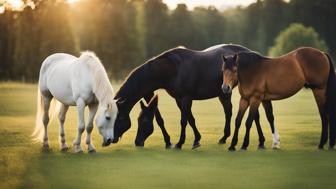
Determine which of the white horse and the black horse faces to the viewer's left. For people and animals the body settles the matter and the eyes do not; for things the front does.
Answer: the black horse

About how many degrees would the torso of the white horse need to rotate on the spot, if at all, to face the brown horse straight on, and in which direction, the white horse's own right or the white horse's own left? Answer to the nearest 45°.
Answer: approximately 45° to the white horse's own left

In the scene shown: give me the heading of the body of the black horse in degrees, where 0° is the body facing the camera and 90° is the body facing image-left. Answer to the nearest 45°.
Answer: approximately 90°

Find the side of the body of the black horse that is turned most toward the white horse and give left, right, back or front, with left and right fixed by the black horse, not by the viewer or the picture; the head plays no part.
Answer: front

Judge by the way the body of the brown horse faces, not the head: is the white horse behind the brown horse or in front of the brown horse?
in front

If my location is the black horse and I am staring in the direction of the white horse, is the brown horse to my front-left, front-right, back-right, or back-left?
back-left

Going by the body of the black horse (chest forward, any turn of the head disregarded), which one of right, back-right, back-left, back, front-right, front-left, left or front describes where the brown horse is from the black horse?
back

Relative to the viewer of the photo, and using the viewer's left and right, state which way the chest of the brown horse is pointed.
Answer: facing to the left of the viewer

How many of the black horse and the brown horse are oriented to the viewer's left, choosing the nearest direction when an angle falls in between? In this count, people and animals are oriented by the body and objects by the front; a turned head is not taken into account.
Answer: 2

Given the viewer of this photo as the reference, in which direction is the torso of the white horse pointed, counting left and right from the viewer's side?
facing the viewer and to the right of the viewer

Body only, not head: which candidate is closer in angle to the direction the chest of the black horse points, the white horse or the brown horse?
the white horse
